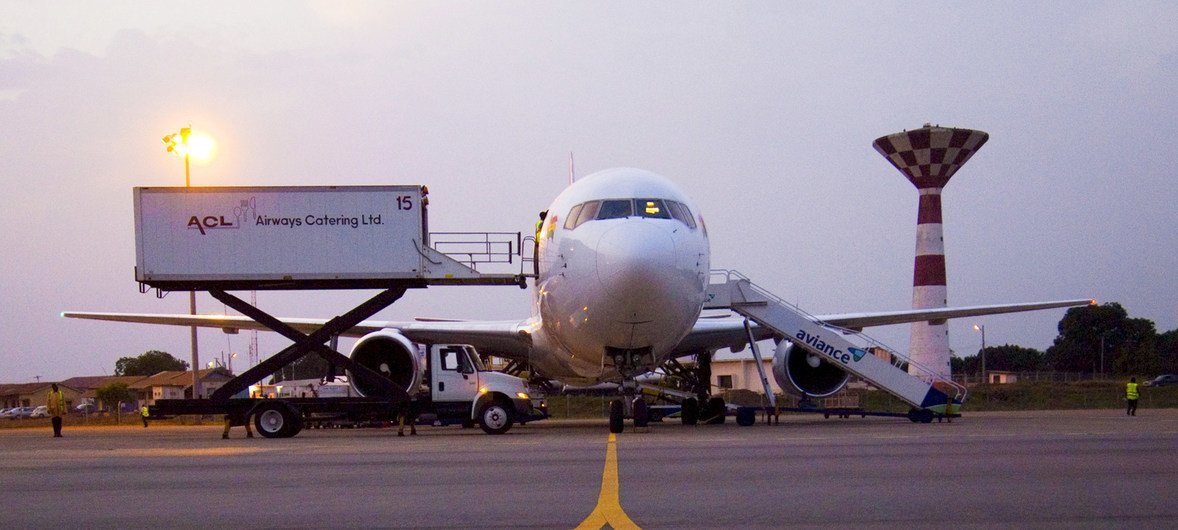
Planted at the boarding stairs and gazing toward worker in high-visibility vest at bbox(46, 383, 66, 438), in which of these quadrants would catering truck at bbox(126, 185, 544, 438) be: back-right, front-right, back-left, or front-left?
front-left

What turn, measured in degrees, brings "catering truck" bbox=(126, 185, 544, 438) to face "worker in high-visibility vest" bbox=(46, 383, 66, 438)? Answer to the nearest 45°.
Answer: approximately 135° to its left

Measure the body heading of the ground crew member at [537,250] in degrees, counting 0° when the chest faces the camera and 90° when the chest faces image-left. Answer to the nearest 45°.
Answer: approximately 270°

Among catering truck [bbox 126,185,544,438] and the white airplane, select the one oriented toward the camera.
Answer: the white airplane

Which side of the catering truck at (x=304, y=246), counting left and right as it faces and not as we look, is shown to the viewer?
right

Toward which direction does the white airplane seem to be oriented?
toward the camera

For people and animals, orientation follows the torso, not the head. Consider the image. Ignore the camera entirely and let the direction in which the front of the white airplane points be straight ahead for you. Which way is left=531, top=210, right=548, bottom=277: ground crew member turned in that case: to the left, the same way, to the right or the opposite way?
to the left

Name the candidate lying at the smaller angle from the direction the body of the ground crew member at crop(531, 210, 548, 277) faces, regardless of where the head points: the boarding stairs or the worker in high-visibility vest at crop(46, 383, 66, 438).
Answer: the boarding stairs

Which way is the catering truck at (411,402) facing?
to the viewer's right
